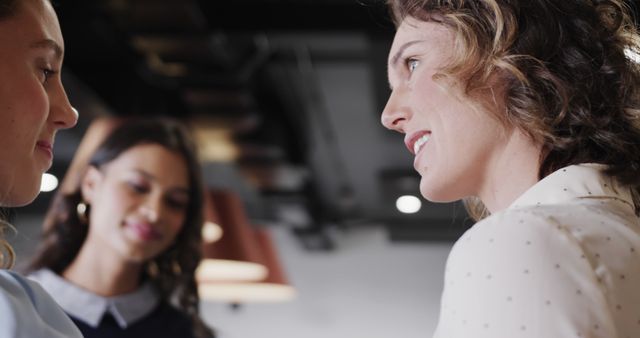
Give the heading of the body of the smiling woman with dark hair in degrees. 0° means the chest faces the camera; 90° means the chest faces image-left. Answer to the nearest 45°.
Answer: approximately 315°

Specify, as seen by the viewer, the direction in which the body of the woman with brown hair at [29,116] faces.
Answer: to the viewer's right

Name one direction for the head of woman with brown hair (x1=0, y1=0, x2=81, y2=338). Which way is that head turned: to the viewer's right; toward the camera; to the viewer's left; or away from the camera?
to the viewer's right

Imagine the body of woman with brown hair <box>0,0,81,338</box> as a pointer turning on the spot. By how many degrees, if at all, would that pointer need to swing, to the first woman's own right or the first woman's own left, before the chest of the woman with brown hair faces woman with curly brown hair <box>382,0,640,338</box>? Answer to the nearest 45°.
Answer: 0° — they already face them

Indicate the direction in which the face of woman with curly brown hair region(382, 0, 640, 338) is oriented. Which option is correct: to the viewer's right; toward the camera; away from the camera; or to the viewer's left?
to the viewer's left

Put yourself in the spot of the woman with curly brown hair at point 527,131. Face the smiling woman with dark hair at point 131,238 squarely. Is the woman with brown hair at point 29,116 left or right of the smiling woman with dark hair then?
left

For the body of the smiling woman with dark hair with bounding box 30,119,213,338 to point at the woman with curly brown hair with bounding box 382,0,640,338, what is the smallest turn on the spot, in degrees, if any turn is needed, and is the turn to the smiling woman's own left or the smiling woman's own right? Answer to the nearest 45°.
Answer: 0° — they already face them
